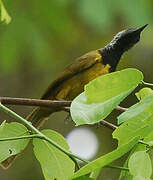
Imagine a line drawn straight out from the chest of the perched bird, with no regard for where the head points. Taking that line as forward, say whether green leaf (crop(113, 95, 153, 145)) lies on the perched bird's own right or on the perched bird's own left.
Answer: on the perched bird's own right

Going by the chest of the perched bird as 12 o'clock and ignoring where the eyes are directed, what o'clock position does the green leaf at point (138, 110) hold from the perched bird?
The green leaf is roughly at 1 o'clock from the perched bird.

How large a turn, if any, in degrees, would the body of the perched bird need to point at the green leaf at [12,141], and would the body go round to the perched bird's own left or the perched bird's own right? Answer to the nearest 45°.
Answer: approximately 90° to the perched bird's own right

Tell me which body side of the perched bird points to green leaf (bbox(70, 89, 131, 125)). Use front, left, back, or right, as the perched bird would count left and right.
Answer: right

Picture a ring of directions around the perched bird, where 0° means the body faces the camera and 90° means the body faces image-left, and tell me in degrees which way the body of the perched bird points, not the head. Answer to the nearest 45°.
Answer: approximately 270°
